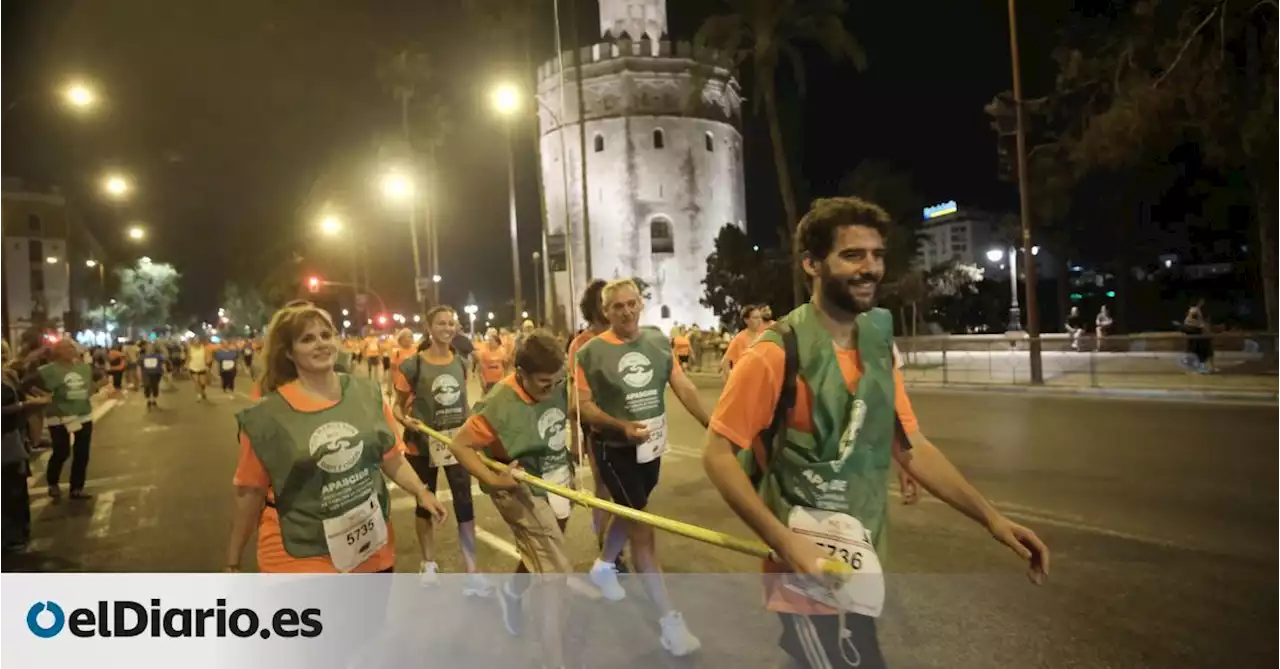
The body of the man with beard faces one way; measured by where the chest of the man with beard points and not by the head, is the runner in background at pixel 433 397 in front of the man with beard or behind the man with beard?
behind

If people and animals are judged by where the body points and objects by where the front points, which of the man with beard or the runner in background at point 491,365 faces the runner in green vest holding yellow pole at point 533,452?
the runner in background at point 491,365

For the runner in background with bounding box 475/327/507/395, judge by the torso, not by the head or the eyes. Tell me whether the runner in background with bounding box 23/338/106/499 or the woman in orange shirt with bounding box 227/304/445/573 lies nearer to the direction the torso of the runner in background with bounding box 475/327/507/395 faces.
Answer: the woman in orange shirt

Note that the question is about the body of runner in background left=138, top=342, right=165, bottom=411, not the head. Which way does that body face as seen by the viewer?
toward the camera

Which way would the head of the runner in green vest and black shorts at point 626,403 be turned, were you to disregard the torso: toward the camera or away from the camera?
toward the camera

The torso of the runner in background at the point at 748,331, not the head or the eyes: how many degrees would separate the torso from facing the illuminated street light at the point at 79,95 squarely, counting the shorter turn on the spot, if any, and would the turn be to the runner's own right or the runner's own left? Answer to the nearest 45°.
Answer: approximately 135° to the runner's own right

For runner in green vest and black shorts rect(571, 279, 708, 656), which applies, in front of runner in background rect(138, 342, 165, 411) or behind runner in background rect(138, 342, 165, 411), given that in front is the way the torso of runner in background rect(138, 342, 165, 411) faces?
in front

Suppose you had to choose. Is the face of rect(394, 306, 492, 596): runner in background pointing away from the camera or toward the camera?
toward the camera

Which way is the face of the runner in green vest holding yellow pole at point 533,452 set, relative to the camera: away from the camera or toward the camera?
toward the camera

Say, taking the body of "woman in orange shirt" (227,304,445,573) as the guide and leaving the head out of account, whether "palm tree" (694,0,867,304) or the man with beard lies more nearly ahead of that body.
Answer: the man with beard

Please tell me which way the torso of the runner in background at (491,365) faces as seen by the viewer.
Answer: toward the camera

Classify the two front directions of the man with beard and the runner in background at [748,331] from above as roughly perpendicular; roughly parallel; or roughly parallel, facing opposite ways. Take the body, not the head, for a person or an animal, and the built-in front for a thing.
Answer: roughly parallel

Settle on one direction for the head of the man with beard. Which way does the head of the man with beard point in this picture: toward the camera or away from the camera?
toward the camera

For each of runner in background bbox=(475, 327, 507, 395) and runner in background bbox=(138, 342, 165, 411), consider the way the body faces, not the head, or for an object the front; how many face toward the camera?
2

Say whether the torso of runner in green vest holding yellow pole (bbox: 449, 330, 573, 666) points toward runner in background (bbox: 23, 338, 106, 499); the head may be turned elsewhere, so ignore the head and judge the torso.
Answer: no

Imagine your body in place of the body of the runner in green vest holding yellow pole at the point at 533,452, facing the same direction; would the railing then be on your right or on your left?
on your left
